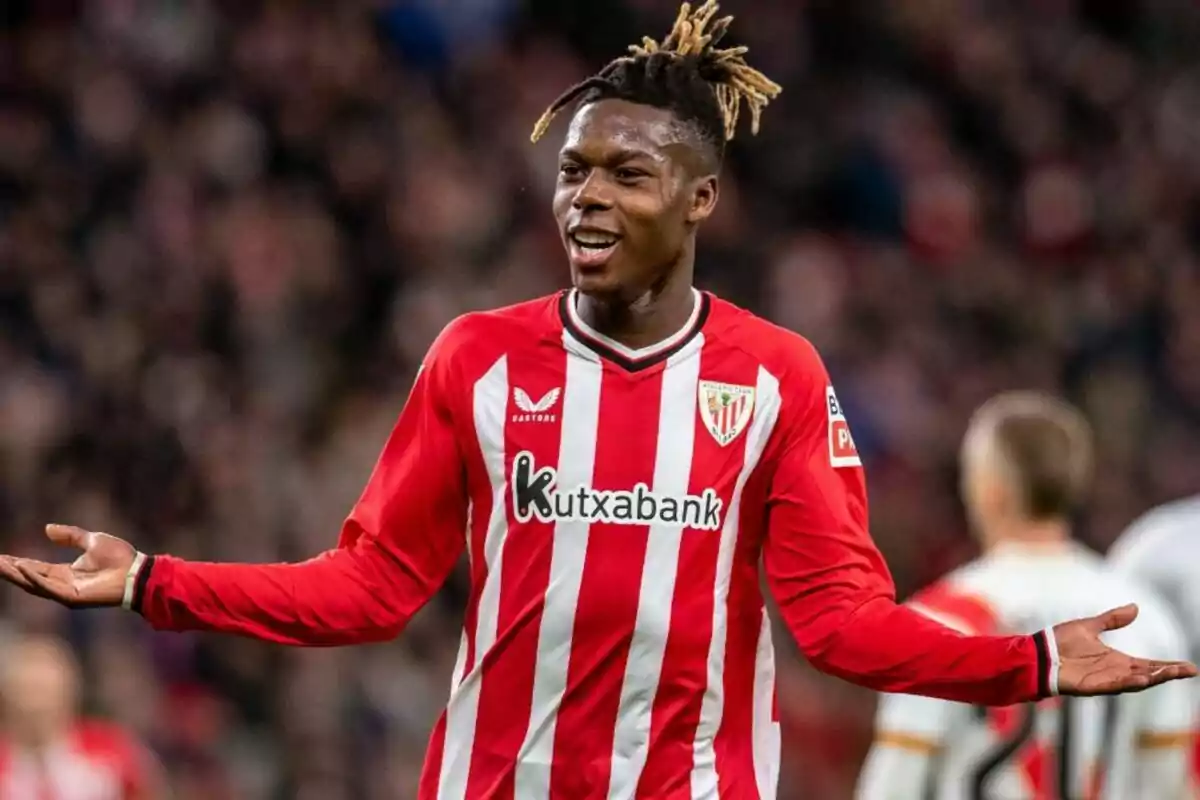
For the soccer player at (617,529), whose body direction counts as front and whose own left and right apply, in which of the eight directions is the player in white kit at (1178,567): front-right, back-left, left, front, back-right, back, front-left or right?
back-left

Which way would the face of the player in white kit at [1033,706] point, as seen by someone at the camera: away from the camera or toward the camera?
away from the camera

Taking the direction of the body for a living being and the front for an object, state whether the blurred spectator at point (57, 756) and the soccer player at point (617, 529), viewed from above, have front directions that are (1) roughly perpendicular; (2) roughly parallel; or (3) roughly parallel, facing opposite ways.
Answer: roughly parallel

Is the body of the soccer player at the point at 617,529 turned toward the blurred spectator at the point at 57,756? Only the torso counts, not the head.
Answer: no

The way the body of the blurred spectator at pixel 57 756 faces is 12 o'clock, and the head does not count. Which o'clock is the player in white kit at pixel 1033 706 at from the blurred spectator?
The player in white kit is roughly at 11 o'clock from the blurred spectator.

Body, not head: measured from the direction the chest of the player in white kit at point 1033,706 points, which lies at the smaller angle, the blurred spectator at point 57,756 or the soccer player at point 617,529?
the blurred spectator

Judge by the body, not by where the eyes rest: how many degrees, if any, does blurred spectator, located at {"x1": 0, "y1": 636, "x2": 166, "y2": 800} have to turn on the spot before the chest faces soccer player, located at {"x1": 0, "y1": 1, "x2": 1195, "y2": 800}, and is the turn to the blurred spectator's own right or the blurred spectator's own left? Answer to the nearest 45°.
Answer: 0° — they already face them

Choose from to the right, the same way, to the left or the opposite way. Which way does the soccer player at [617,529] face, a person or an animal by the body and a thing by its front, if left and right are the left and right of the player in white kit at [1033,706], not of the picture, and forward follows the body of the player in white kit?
the opposite way

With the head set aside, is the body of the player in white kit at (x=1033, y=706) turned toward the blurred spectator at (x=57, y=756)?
no

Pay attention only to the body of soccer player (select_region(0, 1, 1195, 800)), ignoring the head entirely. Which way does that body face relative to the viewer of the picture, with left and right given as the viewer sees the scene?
facing the viewer

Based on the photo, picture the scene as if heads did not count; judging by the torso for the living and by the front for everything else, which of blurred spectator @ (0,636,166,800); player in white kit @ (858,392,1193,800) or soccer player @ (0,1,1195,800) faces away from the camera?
the player in white kit

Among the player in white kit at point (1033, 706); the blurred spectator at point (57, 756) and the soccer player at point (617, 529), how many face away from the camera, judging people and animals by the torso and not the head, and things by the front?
1

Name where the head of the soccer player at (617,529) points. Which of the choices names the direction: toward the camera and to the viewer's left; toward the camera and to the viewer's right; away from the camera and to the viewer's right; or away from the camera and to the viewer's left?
toward the camera and to the viewer's left

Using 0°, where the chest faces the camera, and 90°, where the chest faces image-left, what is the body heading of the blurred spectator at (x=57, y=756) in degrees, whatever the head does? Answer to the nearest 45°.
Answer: approximately 0°

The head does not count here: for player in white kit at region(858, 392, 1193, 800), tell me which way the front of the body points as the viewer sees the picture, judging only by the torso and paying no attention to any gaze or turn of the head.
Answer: away from the camera
